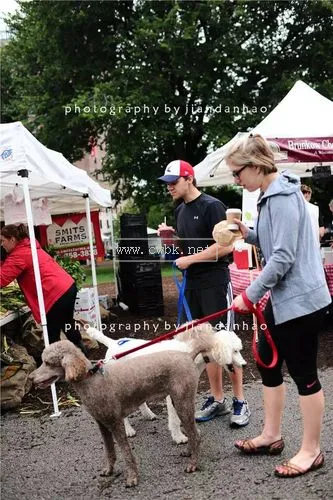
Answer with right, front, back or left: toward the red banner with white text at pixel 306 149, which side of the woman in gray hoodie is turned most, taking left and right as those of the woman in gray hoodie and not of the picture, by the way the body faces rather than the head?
right

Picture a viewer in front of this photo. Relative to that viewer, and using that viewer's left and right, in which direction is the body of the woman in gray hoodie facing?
facing to the left of the viewer

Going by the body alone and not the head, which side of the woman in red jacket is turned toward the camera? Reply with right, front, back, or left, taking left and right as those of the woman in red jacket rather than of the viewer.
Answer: left

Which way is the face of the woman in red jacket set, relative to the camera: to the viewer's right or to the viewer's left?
to the viewer's left

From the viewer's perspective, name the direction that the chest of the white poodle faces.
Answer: to the viewer's right

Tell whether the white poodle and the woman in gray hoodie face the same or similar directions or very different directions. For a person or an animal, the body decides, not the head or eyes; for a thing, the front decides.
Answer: very different directions

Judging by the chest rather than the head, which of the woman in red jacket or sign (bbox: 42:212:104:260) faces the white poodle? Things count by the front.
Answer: the sign

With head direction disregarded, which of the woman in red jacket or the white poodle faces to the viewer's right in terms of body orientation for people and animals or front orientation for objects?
the white poodle

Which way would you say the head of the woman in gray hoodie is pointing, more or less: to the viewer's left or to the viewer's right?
to the viewer's left

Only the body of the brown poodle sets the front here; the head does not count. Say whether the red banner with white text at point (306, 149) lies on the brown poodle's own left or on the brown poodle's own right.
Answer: on the brown poodle's own right
